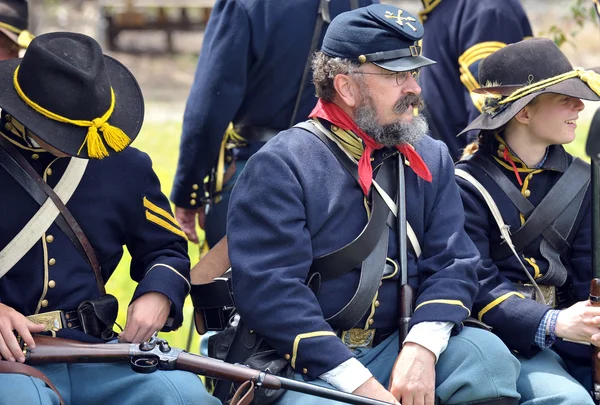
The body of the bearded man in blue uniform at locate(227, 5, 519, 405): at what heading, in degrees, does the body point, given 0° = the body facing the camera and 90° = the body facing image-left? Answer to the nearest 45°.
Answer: approximately 315°

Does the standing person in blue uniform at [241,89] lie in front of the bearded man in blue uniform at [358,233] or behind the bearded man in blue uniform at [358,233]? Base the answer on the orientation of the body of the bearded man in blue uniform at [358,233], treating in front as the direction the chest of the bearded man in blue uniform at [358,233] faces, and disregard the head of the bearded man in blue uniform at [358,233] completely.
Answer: behind

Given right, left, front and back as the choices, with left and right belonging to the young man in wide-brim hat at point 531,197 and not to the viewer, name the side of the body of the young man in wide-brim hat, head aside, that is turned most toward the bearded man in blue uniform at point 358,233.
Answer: right

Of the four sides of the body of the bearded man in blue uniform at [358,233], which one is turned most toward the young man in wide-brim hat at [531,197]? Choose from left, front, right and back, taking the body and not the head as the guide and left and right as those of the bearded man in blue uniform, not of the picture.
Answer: left

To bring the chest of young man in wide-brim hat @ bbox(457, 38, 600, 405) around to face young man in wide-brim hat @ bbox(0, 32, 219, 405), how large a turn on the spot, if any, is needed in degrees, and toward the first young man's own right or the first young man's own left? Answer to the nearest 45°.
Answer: approximately 90° to the first young man's own right

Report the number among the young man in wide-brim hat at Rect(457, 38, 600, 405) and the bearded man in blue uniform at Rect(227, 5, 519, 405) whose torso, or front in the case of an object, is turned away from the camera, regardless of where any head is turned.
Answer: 0

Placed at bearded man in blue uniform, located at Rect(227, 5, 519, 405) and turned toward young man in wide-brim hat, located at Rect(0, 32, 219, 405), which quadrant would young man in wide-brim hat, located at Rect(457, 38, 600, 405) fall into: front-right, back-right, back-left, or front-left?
back-right
